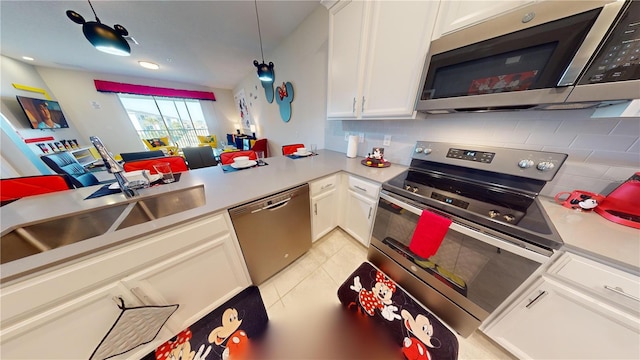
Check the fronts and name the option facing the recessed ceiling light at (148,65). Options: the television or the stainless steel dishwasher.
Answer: the television

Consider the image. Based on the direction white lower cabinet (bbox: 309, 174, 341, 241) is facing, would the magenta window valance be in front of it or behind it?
behind

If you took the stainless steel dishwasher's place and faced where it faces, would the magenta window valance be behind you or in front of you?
behind

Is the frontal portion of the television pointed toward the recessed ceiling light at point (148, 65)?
yes

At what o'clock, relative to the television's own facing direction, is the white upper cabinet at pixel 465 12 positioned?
The white upper cabinet is roughly at 1 o'clock from the television.

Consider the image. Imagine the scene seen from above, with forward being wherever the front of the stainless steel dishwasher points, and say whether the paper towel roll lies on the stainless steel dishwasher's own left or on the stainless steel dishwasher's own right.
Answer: on the stainless steel dishwasher's own left
